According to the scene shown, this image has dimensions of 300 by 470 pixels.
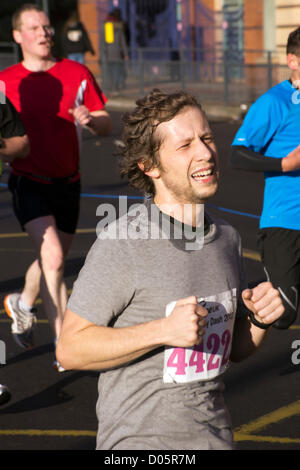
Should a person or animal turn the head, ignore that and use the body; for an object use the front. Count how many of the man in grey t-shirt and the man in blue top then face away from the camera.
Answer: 0

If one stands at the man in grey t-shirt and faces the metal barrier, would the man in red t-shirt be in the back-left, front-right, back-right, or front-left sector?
front-left

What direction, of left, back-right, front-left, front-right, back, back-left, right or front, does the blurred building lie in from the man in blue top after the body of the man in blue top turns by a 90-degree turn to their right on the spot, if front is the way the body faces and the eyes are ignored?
back-right

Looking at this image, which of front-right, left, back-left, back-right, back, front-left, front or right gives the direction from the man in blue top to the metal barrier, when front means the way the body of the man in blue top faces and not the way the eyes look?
back-left

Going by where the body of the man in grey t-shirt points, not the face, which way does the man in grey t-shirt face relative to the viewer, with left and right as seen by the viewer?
facing the viewer and to the right of the viewer

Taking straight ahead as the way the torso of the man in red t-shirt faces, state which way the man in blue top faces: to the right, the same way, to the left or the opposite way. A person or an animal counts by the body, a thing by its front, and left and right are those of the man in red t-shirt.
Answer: the same way

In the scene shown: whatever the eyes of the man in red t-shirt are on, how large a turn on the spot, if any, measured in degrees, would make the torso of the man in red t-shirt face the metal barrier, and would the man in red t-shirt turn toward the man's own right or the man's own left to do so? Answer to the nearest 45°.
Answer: approximately 135° to the man's own left

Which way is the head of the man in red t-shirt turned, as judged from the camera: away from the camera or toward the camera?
toward the camera

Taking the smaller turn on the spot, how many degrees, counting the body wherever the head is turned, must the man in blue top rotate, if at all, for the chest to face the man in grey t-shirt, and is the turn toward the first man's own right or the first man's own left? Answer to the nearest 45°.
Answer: approximately 45° to the first man's own right

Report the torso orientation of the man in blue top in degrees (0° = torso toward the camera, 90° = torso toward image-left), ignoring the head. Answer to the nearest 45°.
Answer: approximately 315°

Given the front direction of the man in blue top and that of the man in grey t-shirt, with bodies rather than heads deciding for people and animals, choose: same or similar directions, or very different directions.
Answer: same or similar directions

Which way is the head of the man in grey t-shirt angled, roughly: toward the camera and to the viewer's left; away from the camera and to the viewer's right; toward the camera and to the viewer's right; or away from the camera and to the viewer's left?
toward the camera and to the viewer's right

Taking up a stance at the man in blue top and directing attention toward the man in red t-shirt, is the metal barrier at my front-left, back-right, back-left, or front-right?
front-right

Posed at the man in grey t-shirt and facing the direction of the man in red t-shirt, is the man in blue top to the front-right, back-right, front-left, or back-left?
front-right

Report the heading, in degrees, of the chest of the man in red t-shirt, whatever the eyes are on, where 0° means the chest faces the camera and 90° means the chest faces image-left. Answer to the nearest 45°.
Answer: approximately 315°
